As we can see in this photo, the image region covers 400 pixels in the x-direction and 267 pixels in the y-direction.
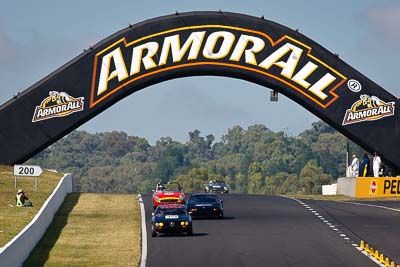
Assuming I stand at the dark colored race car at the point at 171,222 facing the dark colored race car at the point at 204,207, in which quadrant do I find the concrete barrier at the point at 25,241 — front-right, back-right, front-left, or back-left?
back-left

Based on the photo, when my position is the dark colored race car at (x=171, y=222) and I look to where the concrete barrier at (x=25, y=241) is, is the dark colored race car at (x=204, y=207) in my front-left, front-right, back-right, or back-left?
back-right

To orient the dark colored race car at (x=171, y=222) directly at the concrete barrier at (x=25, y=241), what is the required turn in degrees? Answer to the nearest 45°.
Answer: approximately 45° to its right

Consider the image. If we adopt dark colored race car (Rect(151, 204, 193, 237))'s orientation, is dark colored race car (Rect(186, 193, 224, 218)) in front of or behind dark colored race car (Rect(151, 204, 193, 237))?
behind

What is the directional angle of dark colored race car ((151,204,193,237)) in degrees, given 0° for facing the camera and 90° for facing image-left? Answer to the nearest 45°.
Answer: approximately 0°

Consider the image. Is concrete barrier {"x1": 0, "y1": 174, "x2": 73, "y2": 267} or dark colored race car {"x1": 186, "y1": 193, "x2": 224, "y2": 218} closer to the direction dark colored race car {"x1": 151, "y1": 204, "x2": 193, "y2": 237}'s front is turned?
the concrete barrier
